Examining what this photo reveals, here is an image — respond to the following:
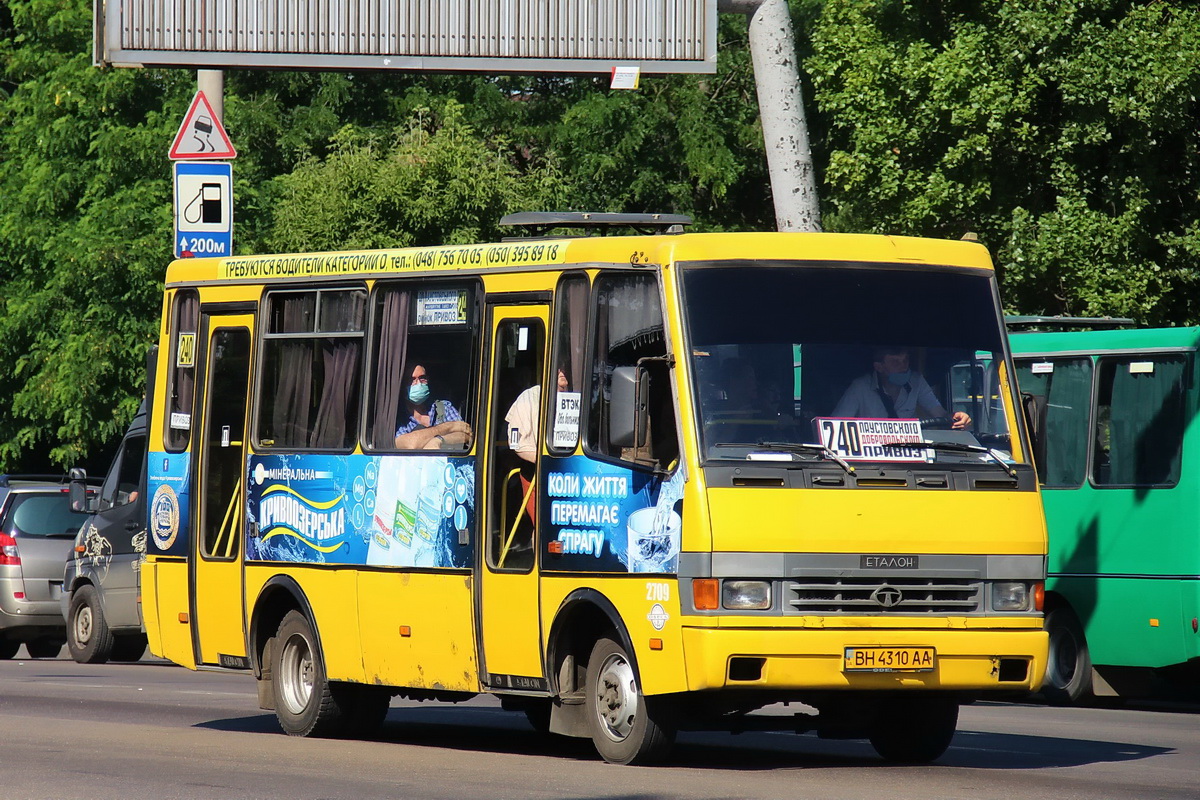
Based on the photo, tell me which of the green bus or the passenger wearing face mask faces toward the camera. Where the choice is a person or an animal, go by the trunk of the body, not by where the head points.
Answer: the passenger wearing face mask

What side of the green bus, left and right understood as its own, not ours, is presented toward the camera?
left

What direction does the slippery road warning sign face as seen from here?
toward the camera

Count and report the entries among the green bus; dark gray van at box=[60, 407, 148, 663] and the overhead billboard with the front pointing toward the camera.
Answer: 1

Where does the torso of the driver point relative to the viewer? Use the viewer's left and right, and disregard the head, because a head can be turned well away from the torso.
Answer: facing the viewer and to the right of the viewer

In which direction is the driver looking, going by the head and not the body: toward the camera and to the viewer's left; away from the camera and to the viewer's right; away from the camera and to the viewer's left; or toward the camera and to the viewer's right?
toward the camera and to the viewer's right

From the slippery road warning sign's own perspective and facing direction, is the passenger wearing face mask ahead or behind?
ahead

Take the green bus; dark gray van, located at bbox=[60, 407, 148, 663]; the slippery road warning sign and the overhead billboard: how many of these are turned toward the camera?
2

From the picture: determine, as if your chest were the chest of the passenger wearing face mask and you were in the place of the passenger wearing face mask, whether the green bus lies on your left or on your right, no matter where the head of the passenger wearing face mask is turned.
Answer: on your left

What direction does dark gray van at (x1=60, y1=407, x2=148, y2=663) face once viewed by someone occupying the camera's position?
facing to the left of the viewer
